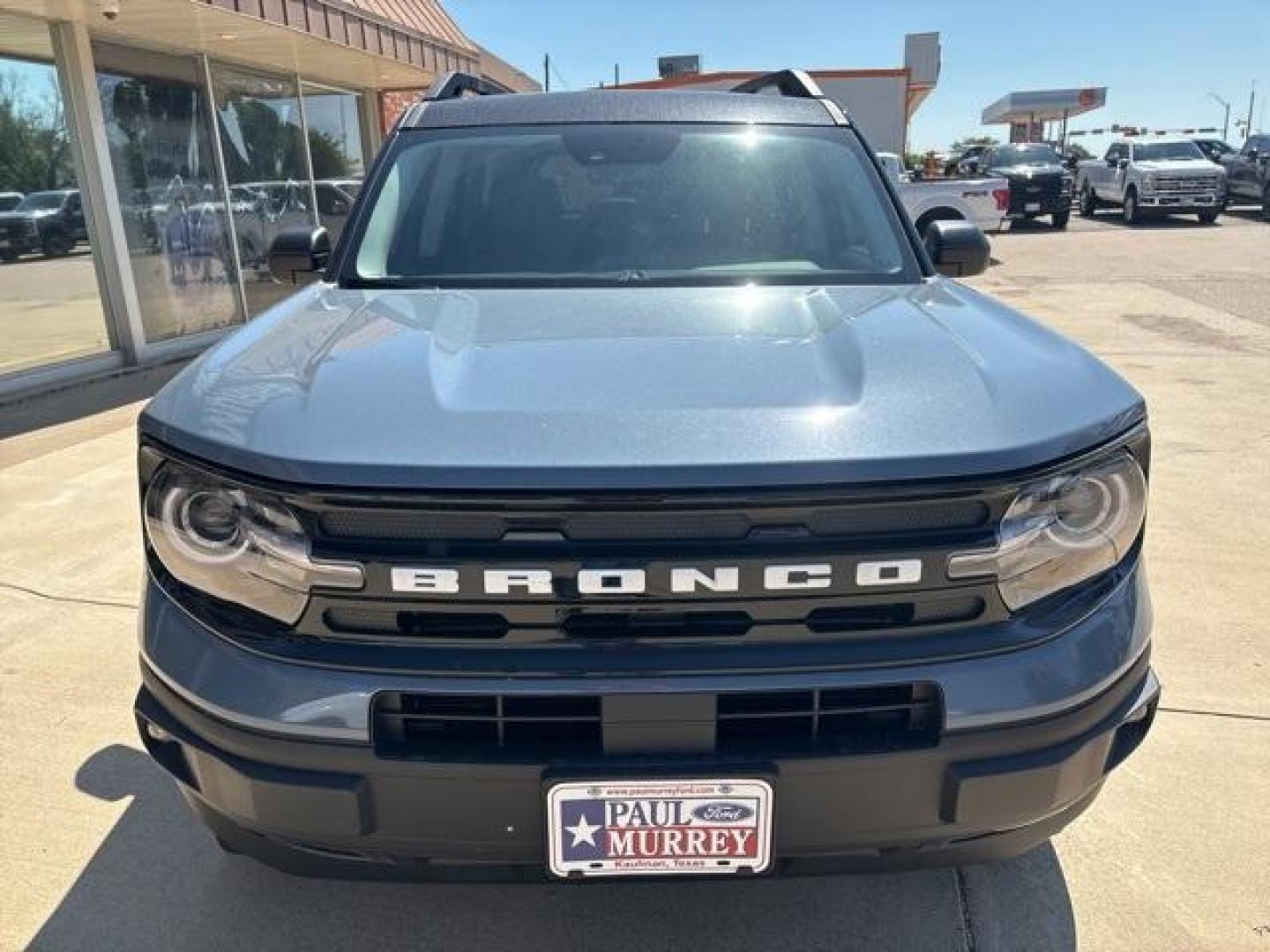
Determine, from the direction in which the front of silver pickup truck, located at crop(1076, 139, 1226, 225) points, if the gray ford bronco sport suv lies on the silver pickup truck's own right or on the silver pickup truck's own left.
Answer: on the silver pickup truck's own right

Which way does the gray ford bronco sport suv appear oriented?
toward the camera

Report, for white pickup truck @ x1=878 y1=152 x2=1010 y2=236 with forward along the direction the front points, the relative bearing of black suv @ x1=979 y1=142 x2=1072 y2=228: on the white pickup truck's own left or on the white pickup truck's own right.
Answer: on the white pickup truck's own right

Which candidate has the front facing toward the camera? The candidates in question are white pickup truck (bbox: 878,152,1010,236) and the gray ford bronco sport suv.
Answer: the gray ford bronco sport suv

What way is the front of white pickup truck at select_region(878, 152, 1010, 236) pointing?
to the viewer's left

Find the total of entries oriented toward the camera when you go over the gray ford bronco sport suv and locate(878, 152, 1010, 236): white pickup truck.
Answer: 1

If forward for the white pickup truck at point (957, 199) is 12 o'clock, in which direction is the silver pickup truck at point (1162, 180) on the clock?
The silver pickup truck is roughly at 4 o'clock from the white pickup truck.

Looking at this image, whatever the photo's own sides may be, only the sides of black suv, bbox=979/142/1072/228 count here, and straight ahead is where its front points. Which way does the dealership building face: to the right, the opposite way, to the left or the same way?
to the left

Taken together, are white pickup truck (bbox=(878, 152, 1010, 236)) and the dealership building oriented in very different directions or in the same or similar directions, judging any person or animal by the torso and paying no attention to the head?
very different directions

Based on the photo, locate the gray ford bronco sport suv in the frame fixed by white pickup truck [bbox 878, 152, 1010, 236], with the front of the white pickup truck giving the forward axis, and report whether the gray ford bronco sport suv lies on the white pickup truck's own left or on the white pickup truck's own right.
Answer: on the white pickup truck's own left

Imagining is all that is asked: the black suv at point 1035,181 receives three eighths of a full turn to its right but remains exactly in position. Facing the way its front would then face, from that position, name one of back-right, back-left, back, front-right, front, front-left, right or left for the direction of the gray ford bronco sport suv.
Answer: back-left

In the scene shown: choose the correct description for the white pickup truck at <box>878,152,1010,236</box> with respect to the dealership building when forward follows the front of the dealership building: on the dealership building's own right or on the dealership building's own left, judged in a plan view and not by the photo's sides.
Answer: on the dealership building's own left

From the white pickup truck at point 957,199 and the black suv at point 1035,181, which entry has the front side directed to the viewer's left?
the white pickup truck

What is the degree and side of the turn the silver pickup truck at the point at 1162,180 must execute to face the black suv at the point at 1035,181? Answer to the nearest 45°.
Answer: approximately 90° to its right
